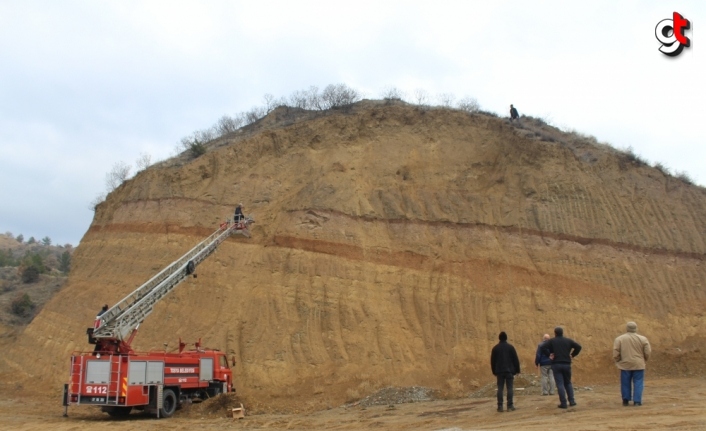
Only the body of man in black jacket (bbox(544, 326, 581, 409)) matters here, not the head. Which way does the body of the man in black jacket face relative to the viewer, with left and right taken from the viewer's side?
facing away from the viewer

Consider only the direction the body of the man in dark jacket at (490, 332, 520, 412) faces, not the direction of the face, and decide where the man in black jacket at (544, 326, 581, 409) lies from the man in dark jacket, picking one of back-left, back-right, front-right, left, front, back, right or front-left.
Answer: right

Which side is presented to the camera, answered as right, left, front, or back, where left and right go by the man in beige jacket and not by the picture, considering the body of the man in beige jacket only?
back

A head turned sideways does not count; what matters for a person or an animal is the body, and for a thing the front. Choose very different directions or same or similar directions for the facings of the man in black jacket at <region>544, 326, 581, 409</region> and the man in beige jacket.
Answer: same or similar directions

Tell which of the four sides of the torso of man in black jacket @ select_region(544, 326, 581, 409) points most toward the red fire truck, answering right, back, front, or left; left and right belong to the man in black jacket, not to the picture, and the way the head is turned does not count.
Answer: left

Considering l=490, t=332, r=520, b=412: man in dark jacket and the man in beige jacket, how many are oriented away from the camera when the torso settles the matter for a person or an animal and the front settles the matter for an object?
2

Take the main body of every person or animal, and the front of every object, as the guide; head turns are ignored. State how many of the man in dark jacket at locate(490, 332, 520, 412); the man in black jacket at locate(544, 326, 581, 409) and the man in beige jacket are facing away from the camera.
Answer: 3

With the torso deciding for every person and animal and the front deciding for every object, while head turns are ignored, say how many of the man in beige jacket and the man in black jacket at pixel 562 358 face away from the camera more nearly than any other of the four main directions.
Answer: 2

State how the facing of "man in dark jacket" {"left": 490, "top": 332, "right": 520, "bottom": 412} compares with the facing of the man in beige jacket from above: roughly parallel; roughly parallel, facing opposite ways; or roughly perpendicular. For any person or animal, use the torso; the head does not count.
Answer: roughly parallel

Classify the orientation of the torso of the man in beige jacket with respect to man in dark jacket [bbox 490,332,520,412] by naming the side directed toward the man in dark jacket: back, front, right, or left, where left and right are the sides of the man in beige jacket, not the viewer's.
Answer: left

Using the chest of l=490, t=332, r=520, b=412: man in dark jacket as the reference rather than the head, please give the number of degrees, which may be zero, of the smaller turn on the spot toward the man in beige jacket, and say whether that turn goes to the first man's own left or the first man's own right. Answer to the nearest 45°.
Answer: approximately 90° to the first man's own right

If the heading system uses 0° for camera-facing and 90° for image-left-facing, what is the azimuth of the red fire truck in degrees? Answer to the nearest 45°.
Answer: approximately 225°

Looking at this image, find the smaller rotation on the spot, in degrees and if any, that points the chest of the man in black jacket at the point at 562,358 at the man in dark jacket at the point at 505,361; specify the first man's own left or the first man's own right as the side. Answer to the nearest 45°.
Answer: approximately 90° to the first man's own left
